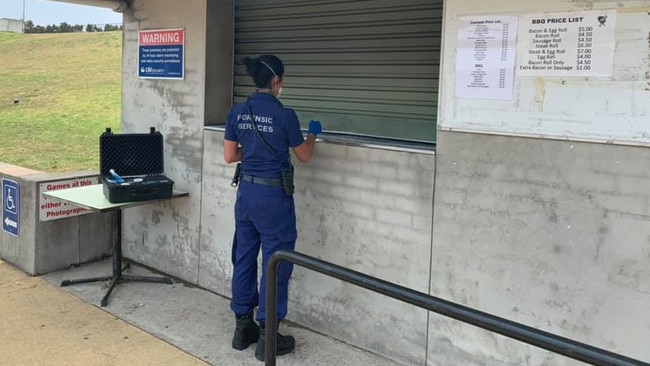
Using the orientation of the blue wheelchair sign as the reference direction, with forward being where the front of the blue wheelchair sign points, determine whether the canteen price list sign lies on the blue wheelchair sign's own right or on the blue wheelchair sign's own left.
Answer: on the blue wheelchair sign's own left

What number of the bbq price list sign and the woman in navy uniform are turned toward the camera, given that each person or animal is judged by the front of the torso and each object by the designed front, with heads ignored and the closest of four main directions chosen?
1

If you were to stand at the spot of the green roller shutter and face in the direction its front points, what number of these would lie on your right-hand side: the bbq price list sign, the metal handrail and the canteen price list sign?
0

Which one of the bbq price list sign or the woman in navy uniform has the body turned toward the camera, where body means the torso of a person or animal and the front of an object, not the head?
the bbq price list sign

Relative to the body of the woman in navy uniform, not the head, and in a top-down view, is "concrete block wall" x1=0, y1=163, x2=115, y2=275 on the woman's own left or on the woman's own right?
on the woman's own left

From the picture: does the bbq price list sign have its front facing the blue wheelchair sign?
no

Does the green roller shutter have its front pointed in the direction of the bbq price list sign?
no

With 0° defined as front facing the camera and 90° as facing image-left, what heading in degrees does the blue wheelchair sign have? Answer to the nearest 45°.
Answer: approximately 45°

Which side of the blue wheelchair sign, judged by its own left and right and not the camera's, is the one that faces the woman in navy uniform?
left

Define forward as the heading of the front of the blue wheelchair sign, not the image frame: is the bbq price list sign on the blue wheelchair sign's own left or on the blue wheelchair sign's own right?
on the blue wheelchair sign's own left

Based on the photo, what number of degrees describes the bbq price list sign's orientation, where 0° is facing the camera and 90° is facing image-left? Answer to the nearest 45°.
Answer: approximately 0°
